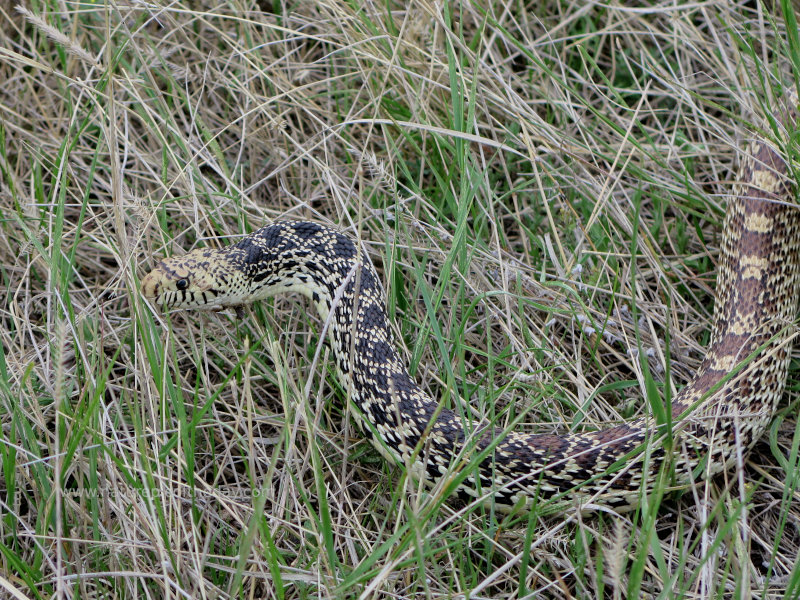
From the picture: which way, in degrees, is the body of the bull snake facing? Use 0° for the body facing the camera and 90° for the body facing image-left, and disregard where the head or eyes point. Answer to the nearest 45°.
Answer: approximately 90°
